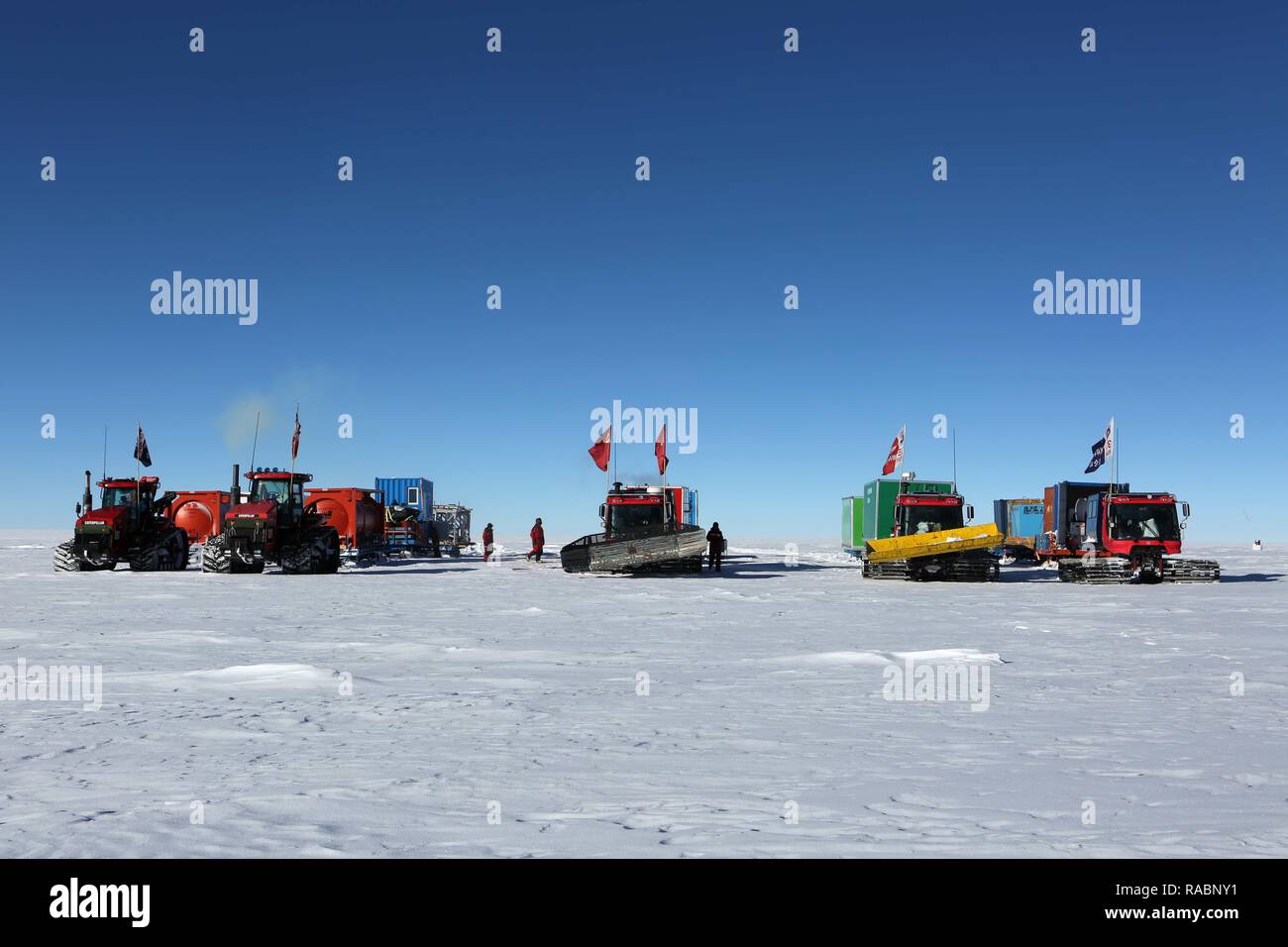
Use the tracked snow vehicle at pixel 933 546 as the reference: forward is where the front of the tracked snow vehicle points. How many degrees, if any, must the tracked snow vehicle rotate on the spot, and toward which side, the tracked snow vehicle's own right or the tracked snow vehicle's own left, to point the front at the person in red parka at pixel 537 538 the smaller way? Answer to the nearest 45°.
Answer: approximately 135° to the tracked snow vehicle's own right

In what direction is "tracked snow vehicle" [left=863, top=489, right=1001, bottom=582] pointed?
toward the camera

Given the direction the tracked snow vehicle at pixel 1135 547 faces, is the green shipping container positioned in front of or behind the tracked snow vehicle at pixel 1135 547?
behind

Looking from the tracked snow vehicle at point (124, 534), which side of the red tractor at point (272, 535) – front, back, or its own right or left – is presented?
right

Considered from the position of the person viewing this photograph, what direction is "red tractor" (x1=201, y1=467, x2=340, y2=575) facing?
facing the viewer and to the left of the viewer

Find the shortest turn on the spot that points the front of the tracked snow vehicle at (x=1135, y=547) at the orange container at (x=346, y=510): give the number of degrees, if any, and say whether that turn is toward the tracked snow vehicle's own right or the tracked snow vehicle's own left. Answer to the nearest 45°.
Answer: approximately 135° to the tracked snow vehicle's own right

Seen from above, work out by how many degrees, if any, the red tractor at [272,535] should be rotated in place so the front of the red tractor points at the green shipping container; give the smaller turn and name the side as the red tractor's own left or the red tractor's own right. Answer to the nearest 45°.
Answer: approximately 135° to the red tractor's own left

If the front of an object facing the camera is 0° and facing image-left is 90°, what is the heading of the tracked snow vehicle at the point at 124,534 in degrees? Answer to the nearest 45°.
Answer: approximately 45°

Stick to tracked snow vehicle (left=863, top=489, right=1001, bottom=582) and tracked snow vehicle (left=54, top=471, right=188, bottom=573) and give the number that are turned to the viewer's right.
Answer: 0
